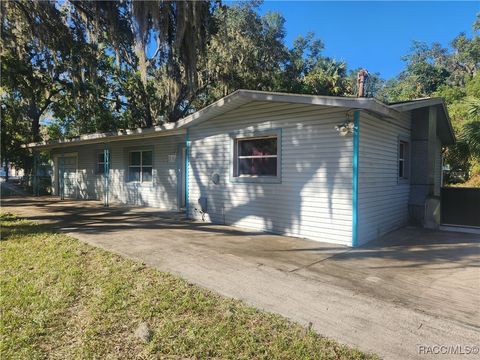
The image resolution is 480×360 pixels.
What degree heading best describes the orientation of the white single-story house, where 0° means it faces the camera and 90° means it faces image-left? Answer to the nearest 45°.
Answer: approximately 45°
